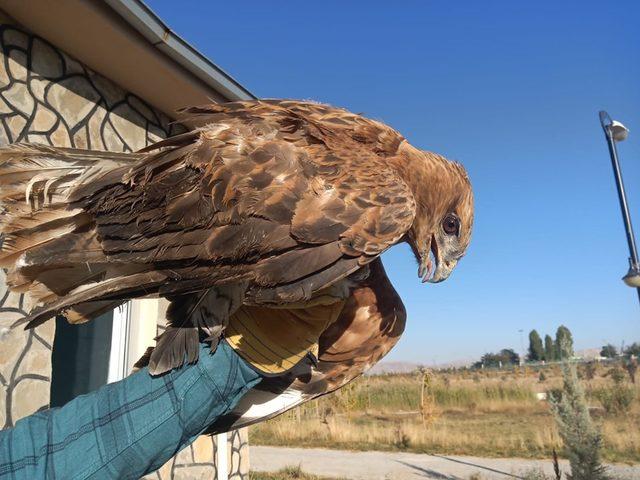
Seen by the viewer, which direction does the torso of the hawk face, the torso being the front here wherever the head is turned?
to the viewer's right

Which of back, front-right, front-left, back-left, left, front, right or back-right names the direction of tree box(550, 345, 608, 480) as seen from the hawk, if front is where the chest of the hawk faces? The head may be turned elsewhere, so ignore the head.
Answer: front-left

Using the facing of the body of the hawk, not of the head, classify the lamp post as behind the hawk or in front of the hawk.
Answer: in front

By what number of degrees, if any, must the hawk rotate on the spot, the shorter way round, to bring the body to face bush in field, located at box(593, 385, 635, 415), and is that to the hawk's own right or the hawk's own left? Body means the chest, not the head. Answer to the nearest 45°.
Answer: approximately 45° to the hawk's own left
